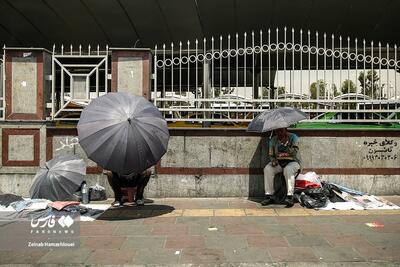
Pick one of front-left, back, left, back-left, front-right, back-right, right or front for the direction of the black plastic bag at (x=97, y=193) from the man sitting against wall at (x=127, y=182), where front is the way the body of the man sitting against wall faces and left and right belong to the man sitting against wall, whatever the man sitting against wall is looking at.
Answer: back-right

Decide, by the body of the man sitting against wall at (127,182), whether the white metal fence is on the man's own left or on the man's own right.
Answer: on the man's own left

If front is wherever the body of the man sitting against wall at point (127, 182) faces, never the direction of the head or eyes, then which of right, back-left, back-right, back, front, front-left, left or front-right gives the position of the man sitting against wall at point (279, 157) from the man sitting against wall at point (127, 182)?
left

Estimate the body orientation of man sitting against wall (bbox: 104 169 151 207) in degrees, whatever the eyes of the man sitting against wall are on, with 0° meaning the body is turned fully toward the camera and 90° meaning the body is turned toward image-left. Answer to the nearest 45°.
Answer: approximately 0°

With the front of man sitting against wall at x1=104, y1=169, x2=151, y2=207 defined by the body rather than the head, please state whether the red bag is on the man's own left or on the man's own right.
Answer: on the man's own left

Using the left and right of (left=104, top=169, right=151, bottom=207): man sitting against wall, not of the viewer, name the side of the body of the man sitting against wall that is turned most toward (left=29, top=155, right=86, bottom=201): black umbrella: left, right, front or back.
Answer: right

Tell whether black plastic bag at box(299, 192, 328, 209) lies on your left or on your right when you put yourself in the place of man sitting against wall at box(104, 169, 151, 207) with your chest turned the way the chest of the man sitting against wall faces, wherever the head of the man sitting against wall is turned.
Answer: on your left
